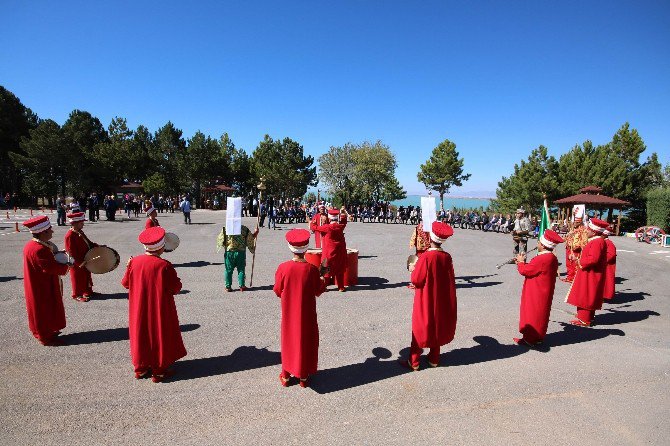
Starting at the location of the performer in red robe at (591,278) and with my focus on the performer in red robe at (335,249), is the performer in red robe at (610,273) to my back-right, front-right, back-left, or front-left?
back-right

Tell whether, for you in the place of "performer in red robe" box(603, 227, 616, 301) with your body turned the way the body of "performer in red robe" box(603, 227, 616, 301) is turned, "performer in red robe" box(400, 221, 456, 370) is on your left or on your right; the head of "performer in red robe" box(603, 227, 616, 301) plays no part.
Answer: on your left

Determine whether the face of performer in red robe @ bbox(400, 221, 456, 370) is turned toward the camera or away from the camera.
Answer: away from the camera

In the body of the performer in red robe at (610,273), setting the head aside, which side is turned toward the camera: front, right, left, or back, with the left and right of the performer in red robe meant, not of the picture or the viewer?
left

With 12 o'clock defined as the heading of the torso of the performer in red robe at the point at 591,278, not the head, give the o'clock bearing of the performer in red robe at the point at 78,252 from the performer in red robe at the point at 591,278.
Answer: the performer in red robe at the point at 78,252 is roughly at 11 o'clock from the performer in red robe at the point at 591,278.

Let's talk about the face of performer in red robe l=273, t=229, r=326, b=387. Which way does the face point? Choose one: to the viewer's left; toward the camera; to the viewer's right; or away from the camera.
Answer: away from the camera

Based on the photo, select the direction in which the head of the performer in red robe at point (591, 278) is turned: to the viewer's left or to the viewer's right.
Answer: to the viewer's left

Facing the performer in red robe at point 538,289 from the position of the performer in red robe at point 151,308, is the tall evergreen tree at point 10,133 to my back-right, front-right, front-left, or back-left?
back-left

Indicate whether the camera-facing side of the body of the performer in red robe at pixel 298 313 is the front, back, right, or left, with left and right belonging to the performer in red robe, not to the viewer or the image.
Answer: back

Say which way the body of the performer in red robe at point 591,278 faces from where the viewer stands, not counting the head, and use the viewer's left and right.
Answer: facing to the left of the viewer

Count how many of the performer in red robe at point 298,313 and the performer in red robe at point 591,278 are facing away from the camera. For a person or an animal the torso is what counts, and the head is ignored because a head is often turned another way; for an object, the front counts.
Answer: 1

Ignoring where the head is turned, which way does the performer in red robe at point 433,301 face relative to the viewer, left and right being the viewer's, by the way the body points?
facing away from the viewer and to the left of the viewer
